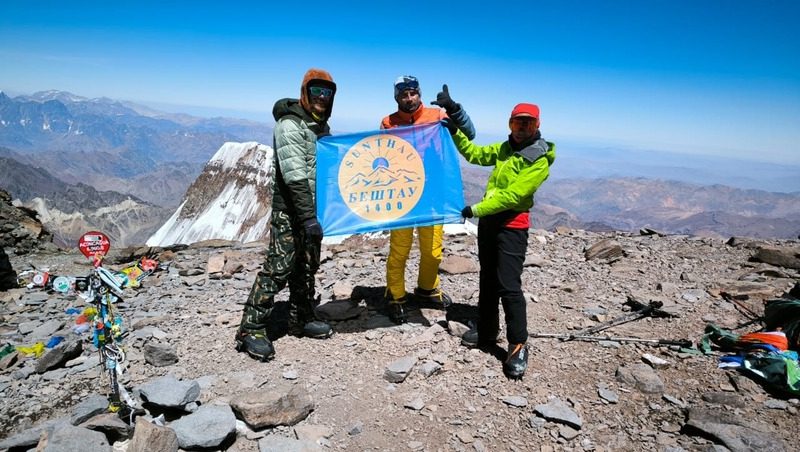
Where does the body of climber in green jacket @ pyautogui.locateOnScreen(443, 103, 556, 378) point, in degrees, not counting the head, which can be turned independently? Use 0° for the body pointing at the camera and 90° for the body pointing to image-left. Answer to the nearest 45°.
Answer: approximately 45°

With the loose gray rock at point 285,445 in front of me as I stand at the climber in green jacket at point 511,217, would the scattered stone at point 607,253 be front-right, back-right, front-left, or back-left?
back-right

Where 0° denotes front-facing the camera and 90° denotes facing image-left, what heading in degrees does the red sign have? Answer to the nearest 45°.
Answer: approximately 0°

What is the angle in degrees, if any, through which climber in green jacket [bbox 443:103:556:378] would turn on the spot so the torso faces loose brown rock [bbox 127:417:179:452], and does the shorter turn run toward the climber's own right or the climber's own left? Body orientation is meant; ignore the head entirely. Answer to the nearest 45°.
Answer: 0° — they already face it

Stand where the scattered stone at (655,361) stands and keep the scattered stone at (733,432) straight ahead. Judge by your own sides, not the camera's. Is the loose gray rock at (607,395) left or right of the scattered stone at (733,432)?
right

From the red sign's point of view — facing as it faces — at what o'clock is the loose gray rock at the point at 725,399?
The loose gray rock is roughly at 10 o'clock from the red sign.
